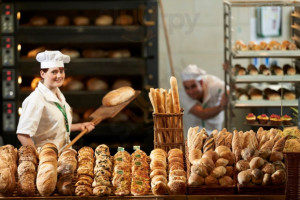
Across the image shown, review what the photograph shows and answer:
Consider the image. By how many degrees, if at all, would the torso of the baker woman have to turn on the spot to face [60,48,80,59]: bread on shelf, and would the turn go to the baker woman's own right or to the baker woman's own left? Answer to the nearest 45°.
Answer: approximately 135° to the baker woman's own left

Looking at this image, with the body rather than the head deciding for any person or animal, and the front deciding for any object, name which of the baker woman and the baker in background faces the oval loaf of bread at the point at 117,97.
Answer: the baker in background

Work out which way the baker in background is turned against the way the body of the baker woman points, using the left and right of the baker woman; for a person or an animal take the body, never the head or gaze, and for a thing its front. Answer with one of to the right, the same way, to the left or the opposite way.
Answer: to the right

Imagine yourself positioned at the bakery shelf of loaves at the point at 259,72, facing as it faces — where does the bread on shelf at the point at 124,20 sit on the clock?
The bread on shelf is roughly at 3 o'clock from the bakery shelf of loaves.

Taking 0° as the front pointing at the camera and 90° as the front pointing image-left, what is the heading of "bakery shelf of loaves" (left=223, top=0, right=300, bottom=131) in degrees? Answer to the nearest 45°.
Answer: approximately 0°

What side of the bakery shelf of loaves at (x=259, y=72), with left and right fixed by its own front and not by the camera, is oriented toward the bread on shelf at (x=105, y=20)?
right

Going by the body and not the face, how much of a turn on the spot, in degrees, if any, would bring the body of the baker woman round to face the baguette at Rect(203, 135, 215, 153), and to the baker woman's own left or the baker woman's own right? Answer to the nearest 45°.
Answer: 0° — they already face it

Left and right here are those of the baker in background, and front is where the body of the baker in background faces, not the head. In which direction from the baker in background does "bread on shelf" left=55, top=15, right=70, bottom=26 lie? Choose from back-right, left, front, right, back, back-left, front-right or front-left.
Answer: front-right

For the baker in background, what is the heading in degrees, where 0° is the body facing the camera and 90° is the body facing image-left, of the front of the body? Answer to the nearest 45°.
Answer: approximately 45°

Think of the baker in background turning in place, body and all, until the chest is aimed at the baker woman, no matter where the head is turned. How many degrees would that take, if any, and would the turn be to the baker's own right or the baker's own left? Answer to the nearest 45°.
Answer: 0° — they already face them

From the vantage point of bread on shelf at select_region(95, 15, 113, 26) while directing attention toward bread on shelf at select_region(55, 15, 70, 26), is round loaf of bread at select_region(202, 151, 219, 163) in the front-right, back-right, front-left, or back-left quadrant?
back-left

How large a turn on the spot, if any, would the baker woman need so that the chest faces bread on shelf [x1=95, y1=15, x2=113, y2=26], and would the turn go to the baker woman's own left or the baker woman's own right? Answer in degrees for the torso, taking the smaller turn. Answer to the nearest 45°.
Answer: approximately 135° to the baker woman's own left

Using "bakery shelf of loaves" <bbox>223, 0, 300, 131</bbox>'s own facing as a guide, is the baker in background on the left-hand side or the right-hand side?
on its right
